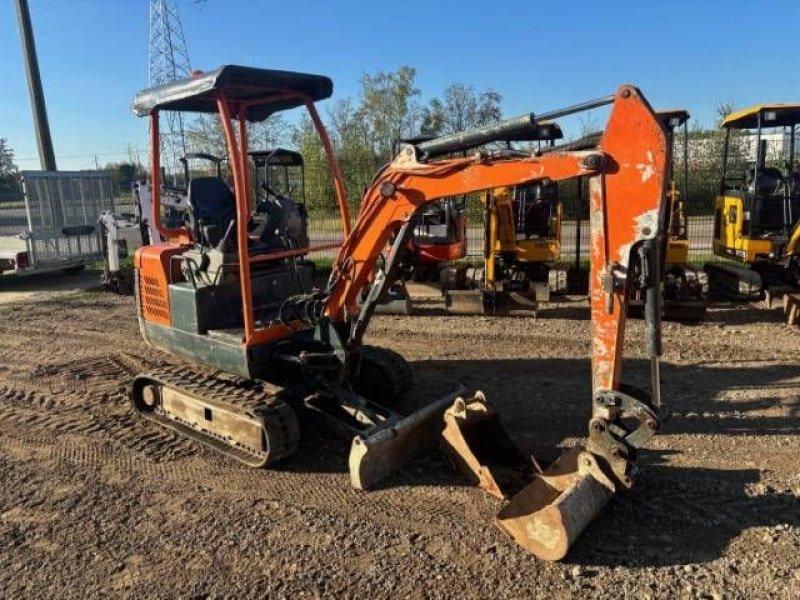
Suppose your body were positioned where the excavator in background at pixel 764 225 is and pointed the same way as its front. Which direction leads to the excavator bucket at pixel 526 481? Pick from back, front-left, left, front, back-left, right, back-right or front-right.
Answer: front-right

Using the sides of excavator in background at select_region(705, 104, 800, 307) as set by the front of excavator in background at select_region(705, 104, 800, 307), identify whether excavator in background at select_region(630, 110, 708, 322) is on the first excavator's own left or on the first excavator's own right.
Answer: on the first excavator's own right

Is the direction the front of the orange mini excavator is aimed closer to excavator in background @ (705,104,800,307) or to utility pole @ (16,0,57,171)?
the excavator in background

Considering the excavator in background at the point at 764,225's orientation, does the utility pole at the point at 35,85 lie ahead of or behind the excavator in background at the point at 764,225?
behind

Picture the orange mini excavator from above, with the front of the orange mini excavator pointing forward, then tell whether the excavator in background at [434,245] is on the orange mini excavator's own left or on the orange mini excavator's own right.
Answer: on the orange mini excavator's own left

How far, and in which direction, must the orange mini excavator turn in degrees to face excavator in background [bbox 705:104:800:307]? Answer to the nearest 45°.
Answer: approximately 90° to its left

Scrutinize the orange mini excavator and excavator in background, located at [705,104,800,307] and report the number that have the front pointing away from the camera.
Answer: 0

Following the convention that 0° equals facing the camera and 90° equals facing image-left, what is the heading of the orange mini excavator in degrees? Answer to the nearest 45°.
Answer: approximately 315°

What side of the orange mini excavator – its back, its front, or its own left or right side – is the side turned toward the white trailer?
back

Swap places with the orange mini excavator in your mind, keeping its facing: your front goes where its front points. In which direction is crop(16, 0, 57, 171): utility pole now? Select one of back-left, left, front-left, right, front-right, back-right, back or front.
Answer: back
